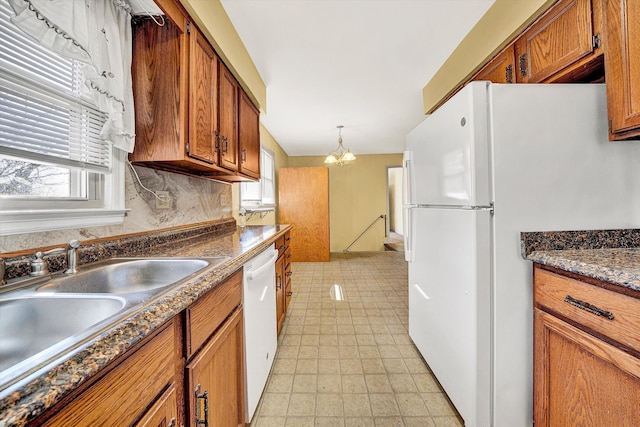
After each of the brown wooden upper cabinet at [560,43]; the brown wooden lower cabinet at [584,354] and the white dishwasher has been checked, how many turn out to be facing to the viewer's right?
1

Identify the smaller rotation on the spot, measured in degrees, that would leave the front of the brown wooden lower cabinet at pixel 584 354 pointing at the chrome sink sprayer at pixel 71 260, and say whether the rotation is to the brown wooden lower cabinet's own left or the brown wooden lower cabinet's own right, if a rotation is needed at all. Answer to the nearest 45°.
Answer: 0° — it already faces it

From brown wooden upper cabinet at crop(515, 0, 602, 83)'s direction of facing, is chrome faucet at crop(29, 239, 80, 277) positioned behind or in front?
in front

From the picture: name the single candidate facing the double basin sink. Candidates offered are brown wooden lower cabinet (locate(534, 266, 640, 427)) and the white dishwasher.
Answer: the brown wooden lower cabinet

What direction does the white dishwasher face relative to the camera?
to the viewer's right

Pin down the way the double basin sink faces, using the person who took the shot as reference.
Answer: facing the viewer and to the right of the viewer

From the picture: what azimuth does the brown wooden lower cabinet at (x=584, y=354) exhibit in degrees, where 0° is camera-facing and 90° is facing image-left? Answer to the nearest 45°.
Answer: approximately 45°

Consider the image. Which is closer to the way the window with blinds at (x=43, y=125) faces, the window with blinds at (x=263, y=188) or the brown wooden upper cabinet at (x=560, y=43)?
the brown wooden upper cabinet

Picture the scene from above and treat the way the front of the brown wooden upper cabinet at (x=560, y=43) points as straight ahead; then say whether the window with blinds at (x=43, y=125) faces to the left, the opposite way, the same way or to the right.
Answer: the opposite way

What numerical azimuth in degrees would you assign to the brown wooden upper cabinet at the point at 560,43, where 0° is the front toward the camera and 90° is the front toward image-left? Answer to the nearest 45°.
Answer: approximately 45°

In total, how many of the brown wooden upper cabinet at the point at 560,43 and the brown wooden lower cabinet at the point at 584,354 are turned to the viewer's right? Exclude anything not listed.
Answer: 0
